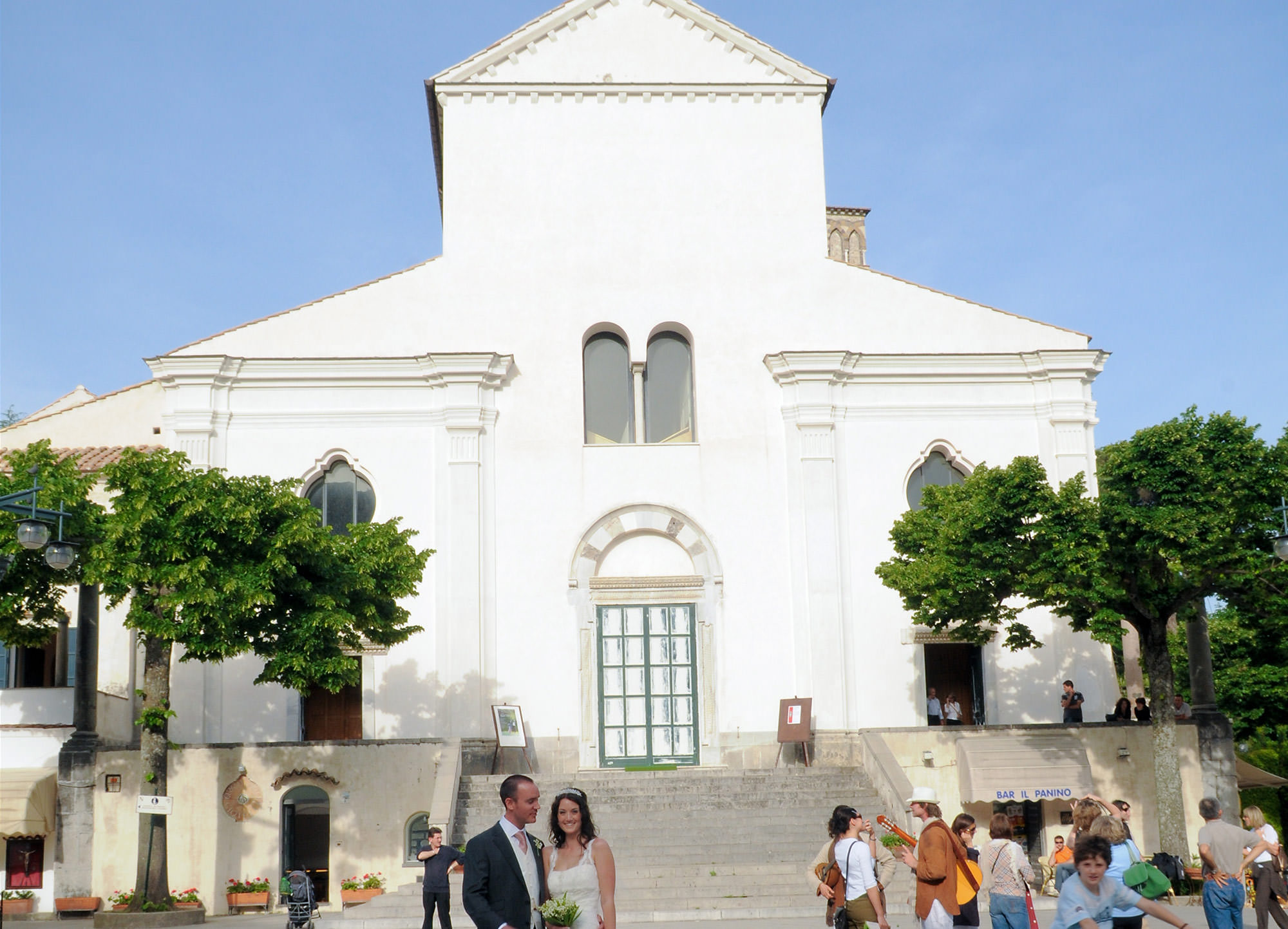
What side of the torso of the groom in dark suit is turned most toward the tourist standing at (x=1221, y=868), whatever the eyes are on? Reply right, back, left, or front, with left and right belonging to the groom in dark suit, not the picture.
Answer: left

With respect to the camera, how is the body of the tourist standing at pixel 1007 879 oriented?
away from the camera

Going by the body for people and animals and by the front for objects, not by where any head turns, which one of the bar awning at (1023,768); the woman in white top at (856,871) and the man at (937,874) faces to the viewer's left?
the man

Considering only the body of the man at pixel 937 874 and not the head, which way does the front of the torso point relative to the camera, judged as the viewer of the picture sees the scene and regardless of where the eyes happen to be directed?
to the viewer's left

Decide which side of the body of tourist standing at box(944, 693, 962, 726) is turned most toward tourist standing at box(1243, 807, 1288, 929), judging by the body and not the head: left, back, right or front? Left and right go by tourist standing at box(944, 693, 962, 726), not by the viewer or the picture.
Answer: front

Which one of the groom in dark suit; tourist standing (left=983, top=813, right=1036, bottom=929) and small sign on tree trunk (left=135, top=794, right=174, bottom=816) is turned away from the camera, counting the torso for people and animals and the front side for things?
the tourist standing

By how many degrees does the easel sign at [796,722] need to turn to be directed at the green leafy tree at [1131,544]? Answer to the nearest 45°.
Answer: approximately 45° to its left

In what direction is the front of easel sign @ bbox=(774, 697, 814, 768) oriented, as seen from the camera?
facing the viewer

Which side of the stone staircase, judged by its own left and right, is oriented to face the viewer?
front

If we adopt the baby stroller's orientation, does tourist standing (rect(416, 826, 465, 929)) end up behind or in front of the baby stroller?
in front
